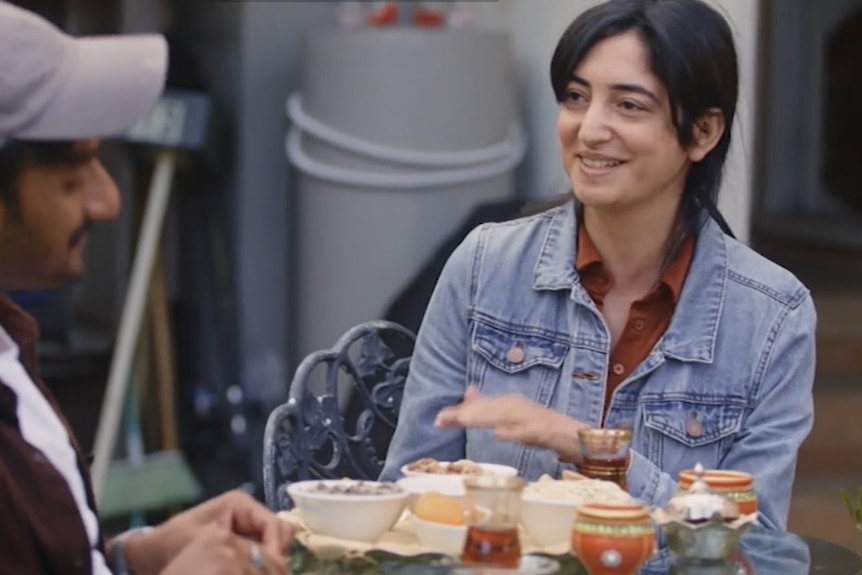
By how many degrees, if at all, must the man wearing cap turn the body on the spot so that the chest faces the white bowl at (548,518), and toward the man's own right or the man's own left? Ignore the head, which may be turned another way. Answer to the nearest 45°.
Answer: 0° — they already face it

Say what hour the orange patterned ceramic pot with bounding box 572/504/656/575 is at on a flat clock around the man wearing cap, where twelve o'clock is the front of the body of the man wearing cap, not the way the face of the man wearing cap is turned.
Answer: The orange patterned ceramic pot is roughly at 12 o'clock from the man wearing cap.

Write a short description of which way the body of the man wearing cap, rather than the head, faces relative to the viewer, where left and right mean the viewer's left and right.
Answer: facing to the right of the viewer

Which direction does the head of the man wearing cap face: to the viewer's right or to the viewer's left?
to the viewer's right

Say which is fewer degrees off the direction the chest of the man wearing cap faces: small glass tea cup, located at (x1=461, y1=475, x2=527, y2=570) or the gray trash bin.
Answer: the small glass tea cup
